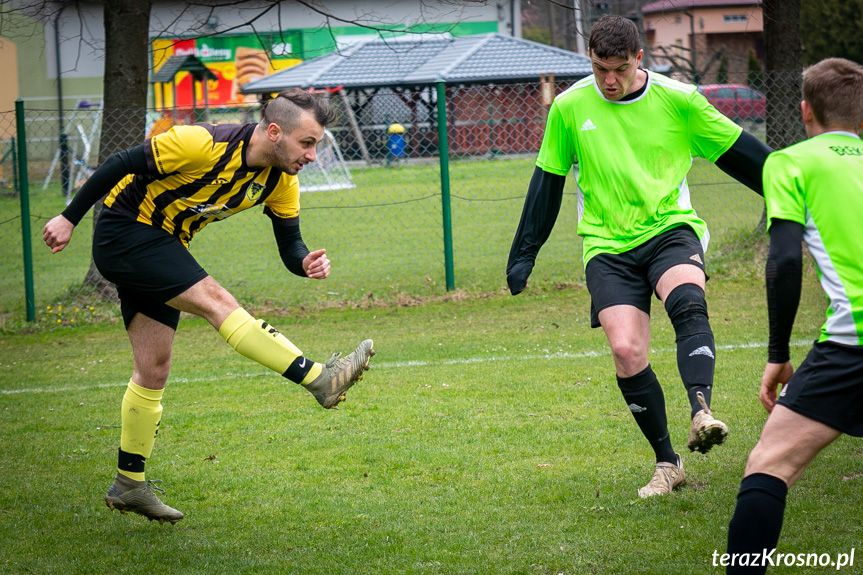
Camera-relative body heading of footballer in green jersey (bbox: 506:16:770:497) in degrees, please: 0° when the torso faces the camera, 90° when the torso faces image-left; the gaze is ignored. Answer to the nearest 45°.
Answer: approximately 0°

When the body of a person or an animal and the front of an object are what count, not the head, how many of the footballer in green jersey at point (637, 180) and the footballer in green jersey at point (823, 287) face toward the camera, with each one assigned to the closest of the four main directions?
1

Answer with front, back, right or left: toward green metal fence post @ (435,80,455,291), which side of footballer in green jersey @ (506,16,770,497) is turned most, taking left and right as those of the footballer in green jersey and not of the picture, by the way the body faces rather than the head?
back

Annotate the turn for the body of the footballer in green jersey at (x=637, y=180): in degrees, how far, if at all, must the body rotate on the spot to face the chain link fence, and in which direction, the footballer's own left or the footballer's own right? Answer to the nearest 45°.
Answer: approximately 180°

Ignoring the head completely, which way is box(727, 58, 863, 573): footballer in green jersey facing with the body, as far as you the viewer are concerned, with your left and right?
facing away from the viewer and to the left of the viewer

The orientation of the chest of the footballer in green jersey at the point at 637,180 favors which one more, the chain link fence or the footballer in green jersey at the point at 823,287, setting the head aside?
the footballer in green jersey

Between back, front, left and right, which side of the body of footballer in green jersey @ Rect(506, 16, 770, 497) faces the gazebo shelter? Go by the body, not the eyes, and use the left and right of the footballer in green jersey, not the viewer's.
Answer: back

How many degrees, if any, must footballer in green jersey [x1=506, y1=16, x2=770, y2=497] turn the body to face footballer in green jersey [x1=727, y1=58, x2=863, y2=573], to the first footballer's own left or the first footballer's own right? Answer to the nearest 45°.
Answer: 0° — they already face them
